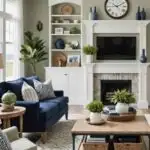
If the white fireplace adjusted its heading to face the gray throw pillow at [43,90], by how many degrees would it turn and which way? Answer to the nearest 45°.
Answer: approximately 45° to its right

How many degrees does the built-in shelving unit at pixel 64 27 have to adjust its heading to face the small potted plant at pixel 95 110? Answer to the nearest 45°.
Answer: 0° — it already faces it

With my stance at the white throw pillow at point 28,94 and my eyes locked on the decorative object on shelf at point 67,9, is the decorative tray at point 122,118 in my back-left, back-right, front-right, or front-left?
back-right

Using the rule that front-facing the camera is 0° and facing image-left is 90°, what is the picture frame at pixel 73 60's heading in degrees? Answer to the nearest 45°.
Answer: approximately 0°

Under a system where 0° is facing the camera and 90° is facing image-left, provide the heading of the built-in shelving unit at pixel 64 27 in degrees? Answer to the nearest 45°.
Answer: approximately 0°
